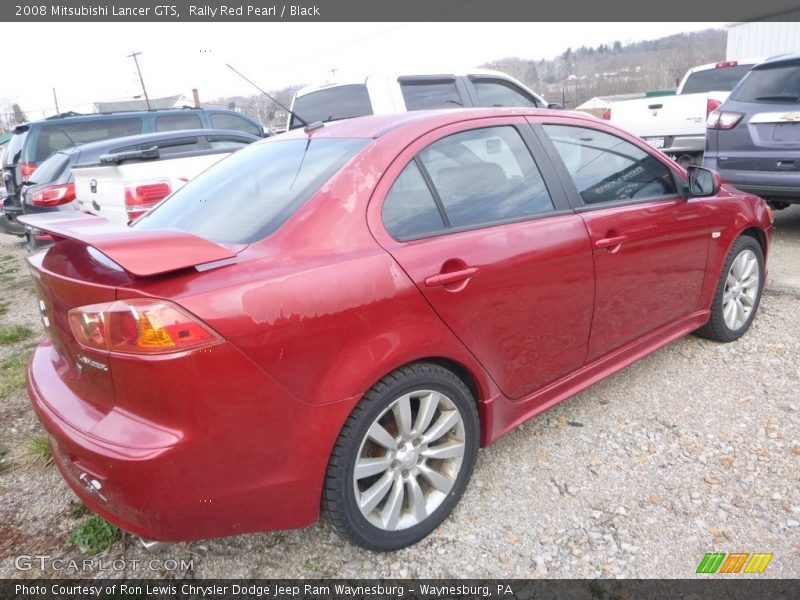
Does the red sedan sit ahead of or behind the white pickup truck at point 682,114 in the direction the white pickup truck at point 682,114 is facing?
behind

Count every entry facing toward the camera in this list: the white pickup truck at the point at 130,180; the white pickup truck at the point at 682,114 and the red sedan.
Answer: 0

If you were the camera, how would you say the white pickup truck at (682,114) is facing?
facing away from the viewer and to the right of the viewer

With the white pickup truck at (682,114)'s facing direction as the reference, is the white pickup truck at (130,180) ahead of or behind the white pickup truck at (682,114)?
behind

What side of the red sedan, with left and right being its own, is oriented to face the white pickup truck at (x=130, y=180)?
left

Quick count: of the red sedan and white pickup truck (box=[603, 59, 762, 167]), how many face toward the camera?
0

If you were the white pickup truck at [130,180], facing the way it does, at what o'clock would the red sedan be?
The red sedan is roughly at 4 o'clock from the white pickup truck.

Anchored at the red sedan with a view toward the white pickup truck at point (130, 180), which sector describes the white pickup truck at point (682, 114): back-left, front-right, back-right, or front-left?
front-right

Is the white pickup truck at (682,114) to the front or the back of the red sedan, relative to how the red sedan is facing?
to the front

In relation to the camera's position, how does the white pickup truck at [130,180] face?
facing away from the viewer and to the right of the viewer

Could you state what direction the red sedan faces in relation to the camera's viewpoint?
facing away from the viewer and to the right of the viewer
